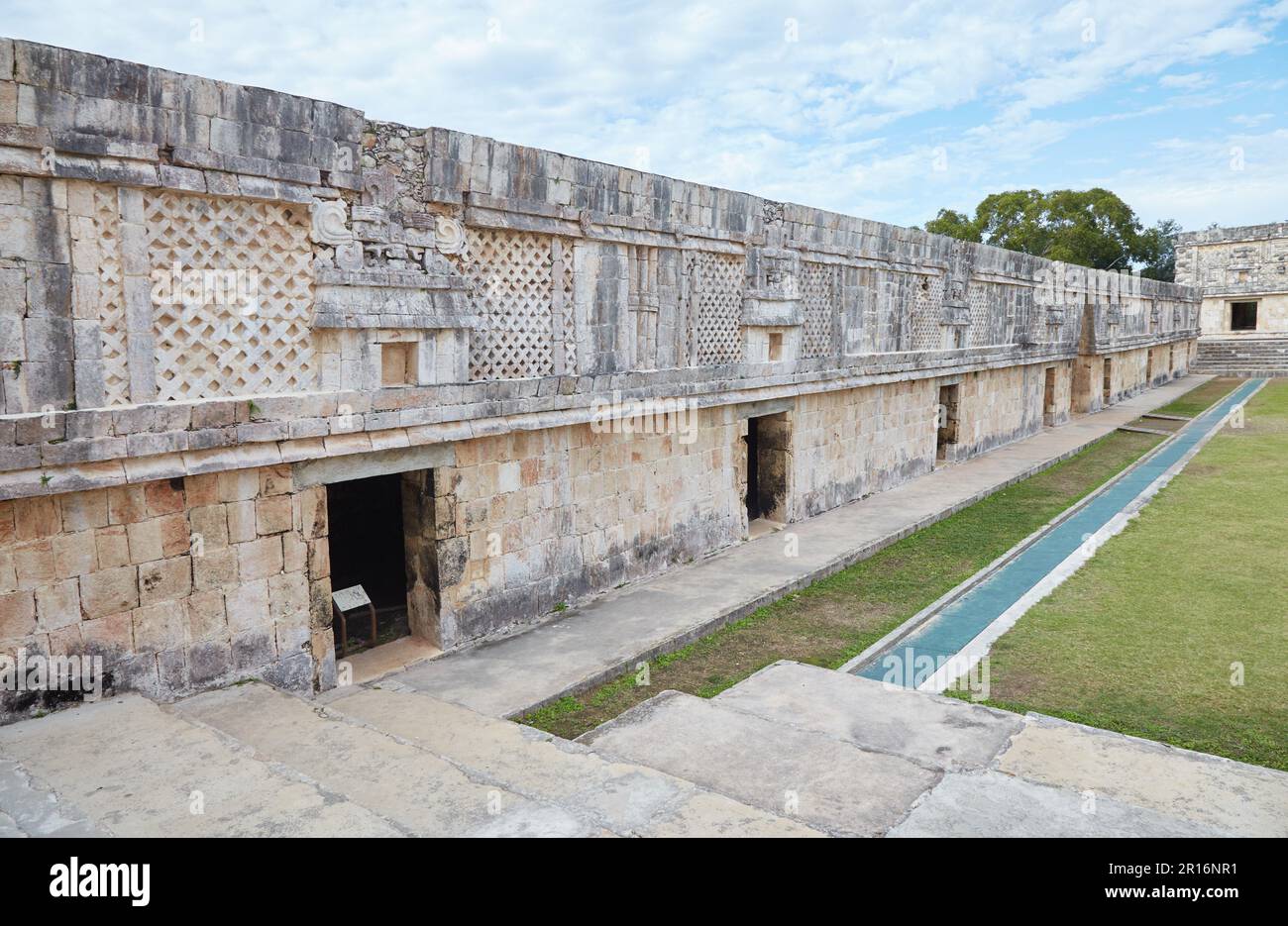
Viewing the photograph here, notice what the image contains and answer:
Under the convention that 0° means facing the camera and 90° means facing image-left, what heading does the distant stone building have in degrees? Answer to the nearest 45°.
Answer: approximately 0°

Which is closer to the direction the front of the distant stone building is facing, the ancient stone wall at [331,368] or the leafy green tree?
the ancient stone wall

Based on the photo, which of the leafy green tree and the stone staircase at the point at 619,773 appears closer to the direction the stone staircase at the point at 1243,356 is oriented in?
the stone staircase

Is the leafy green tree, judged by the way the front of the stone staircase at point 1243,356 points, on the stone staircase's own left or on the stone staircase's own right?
on the stone staircase's own right

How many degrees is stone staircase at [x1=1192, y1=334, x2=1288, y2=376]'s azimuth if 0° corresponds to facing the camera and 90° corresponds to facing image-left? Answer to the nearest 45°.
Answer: approximately 0°

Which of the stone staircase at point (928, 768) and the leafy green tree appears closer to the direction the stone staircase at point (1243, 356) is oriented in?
the stone staircase

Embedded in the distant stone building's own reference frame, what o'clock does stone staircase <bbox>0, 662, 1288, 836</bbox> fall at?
The stone staircase is roughly at 12 o'clock from the distant stone building.

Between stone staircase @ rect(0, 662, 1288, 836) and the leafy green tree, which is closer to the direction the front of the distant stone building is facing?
the stone staircase
